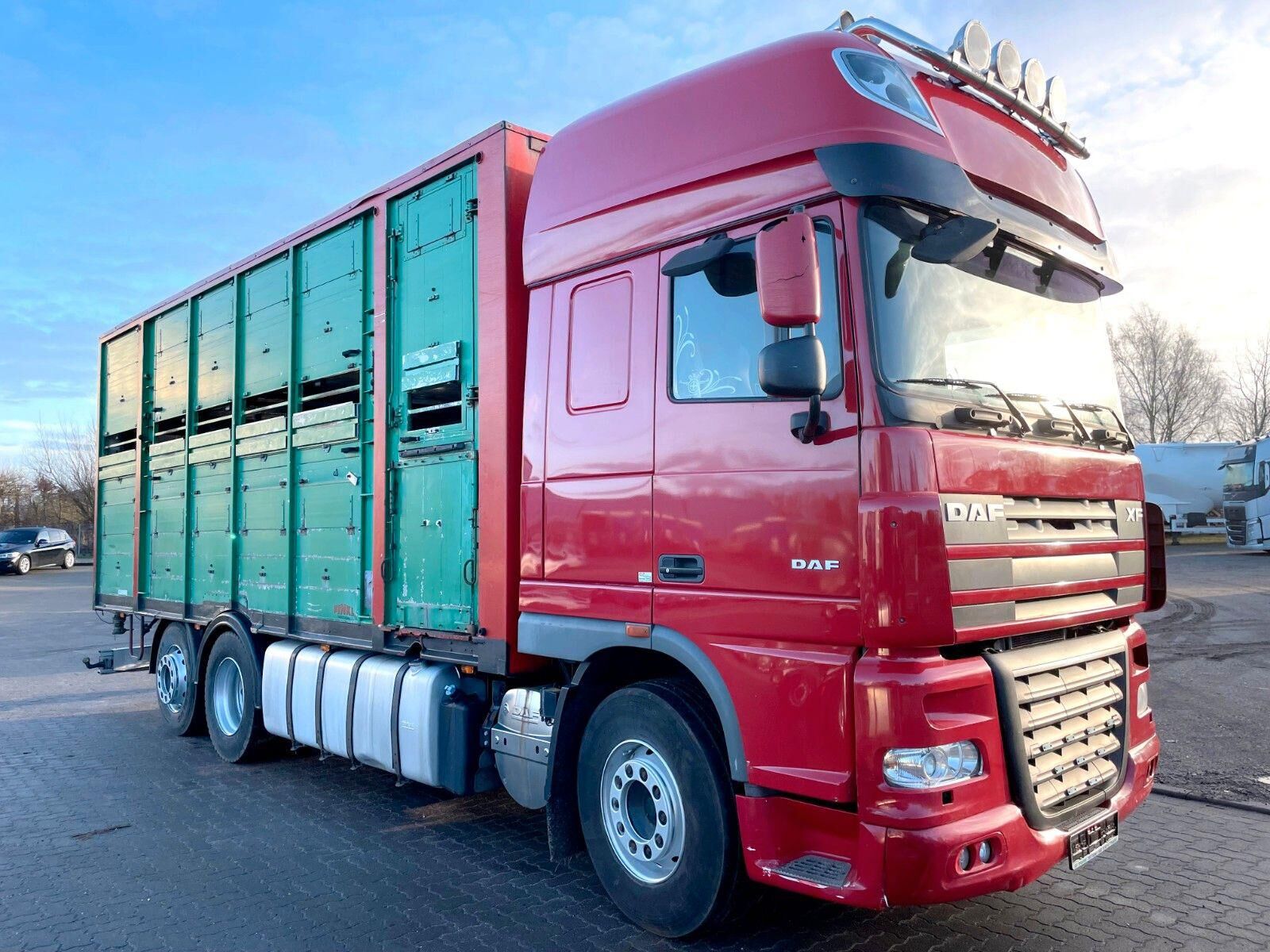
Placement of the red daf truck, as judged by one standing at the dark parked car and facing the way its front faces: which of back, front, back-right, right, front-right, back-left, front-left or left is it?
front-left

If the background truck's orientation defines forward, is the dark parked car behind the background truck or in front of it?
in front

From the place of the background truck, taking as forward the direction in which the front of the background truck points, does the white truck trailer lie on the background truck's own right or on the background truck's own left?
on the background truck's own right

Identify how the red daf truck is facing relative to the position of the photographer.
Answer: facing the viewer and to the right of the viewer

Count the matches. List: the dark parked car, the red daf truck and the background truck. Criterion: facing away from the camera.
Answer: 0

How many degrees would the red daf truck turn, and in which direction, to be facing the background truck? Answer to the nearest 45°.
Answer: approximately 90° to its left

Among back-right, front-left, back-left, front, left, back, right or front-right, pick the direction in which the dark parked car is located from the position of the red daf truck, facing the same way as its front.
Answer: back

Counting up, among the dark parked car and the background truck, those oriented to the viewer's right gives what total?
0

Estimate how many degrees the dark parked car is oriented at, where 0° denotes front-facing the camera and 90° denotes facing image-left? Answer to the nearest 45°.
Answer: approximately 45°

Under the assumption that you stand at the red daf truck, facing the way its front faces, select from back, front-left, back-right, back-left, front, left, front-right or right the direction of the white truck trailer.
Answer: left

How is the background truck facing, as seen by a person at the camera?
facing the viewer and to the left of the viewer
